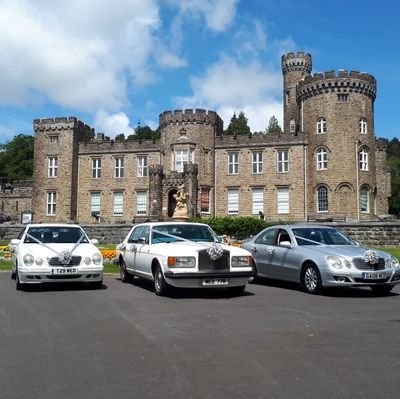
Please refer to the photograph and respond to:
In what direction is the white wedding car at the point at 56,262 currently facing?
toward the camera

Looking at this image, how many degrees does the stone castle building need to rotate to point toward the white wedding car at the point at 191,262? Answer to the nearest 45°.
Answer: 0° — it already faces it

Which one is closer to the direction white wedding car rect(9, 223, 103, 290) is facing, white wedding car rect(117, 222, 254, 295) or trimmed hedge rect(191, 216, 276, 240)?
the white wedding car

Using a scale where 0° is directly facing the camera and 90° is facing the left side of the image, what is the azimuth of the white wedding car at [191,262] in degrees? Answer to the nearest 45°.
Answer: approximately 315°

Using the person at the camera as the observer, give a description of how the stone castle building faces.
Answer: facing the viewer

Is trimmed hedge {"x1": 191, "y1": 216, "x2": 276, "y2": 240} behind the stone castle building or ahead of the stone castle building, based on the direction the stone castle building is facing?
ahead

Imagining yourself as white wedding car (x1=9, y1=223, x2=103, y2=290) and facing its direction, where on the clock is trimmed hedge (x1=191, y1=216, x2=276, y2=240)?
The trimmed hedge is roughly at 7 o'clock from the white wedding car.

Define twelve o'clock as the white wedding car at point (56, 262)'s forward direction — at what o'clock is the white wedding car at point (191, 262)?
the white wedding car at point (191, 262) is roughly at 10 o'clock from the white wedding car at point (56, 262).

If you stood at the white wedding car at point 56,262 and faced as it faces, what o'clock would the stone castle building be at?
The stone castle building is roughly at 7 o'clock from the white wedding car.

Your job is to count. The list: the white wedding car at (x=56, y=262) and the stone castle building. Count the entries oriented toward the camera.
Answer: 2

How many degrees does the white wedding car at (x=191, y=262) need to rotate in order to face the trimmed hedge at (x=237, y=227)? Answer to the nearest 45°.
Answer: approximately 135° to its left
